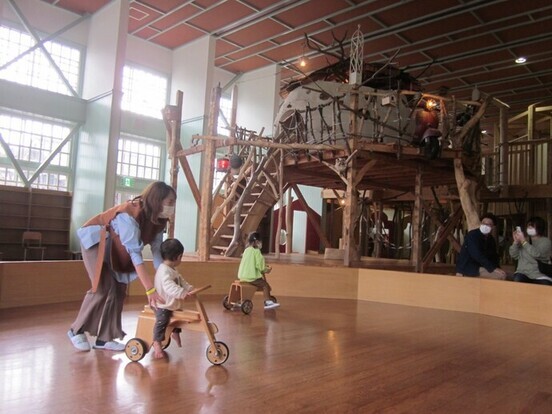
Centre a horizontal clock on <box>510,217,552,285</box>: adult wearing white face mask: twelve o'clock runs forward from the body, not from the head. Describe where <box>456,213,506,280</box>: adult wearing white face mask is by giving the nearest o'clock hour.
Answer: <box>456,213,506,280</box>: adult wearing white face mask is roughly at 2 o'clock from <box>510,217,552,285</box>: adult wearing white face mask.

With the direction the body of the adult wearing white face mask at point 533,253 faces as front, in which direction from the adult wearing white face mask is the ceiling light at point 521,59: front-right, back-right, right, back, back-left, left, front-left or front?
back-right

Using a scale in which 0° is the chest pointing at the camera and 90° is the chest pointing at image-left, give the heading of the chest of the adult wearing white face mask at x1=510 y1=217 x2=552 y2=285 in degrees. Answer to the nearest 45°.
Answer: approximately 45°

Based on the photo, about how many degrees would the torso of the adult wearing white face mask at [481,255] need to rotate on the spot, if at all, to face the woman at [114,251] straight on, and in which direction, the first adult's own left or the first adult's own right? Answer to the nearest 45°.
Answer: approximately 90° to the first adult's own right

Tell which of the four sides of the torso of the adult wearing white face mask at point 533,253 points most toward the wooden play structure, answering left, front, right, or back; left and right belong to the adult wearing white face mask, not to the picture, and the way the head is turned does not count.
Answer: right

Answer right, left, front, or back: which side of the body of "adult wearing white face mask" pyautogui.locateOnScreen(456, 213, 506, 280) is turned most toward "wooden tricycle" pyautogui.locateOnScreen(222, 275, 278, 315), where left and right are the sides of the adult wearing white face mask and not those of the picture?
right

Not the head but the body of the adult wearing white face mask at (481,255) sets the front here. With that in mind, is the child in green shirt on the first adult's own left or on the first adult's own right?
on the first adult's own right

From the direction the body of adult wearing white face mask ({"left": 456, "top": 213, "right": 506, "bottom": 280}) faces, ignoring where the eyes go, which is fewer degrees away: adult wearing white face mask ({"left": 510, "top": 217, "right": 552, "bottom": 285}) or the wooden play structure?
the adult wearing white face mask

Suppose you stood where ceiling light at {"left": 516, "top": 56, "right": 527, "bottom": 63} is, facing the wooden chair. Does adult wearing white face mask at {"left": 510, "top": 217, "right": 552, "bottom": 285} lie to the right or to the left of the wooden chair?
left
